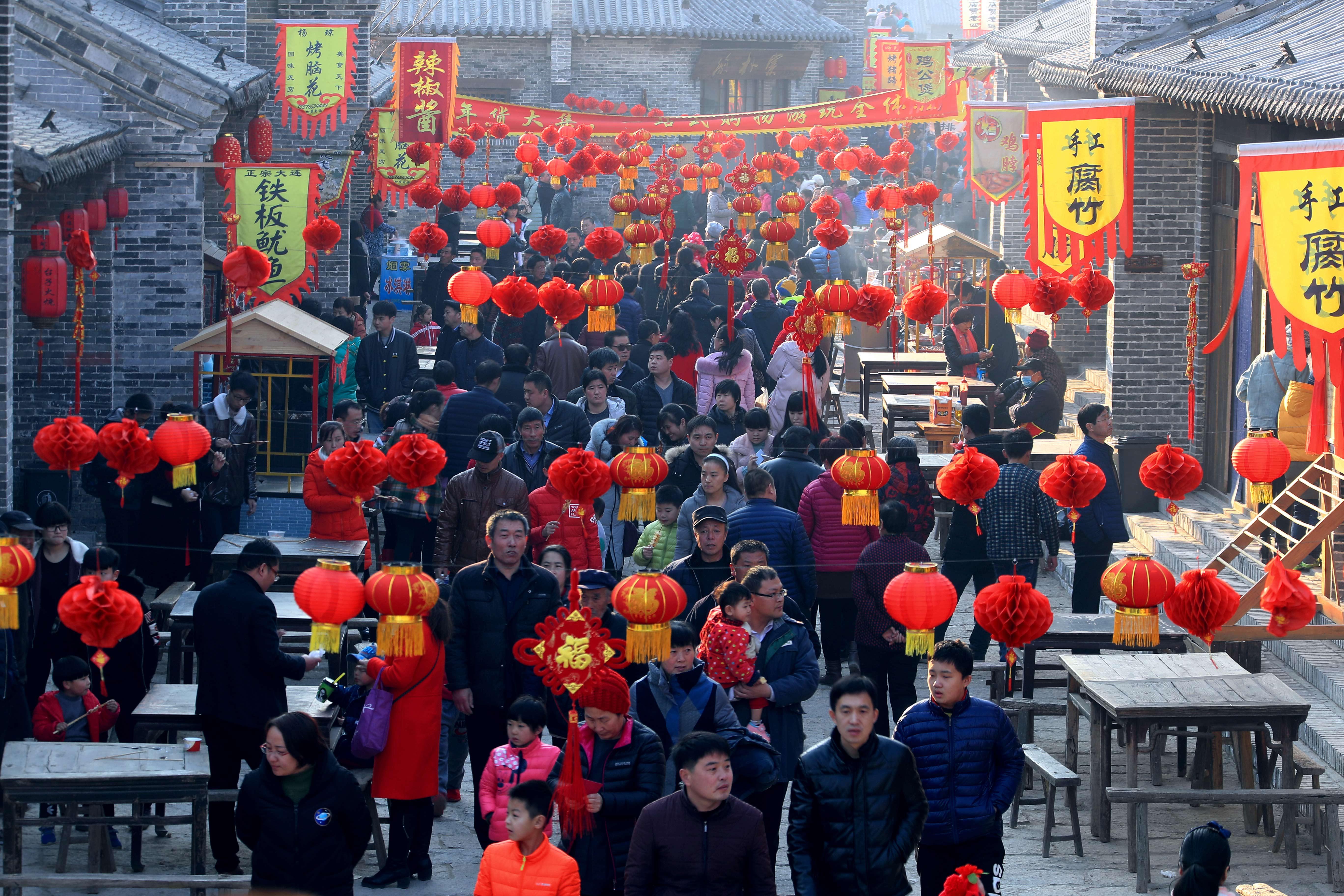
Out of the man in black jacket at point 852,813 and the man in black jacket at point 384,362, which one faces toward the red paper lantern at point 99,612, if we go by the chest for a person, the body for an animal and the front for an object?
the man in black jacket at point 384,362

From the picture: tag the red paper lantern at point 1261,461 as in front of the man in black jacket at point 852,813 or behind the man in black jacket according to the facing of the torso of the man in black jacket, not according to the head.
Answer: behind

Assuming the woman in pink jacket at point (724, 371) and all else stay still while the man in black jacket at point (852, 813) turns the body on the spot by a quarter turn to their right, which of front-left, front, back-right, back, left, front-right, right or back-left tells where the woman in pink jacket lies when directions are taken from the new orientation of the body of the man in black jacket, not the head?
right

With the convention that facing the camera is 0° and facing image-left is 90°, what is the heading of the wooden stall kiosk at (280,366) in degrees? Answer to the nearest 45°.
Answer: approximately 0°

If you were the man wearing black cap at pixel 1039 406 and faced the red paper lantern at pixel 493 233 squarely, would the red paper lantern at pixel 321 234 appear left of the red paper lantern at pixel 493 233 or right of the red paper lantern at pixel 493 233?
left
